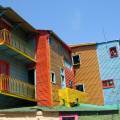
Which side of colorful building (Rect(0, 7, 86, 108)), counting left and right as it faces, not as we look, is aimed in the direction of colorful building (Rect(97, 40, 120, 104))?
left
